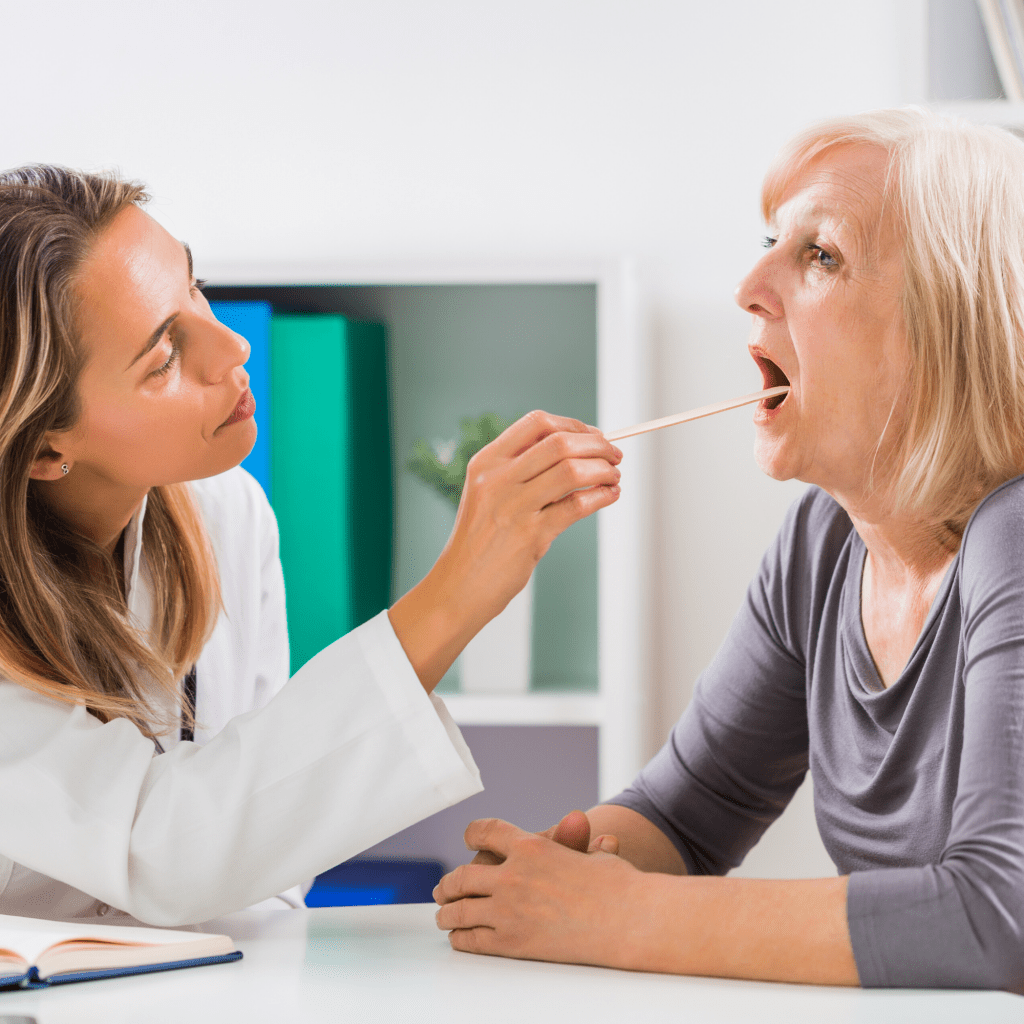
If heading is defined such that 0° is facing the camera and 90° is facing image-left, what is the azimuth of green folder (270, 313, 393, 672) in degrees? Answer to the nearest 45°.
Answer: approximately 0°

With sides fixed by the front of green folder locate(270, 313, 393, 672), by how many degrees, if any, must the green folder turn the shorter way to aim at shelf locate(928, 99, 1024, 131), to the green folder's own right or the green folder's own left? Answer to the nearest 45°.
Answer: approximately 90° to the green folder's own left

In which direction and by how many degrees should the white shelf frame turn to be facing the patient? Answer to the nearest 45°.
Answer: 0° — it already faces them

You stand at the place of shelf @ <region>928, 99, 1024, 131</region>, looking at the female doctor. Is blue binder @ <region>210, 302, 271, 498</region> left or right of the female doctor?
right

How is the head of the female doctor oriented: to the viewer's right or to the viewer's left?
to the viewer's right

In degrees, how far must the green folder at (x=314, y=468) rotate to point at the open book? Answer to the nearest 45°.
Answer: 0° — it already faces it
